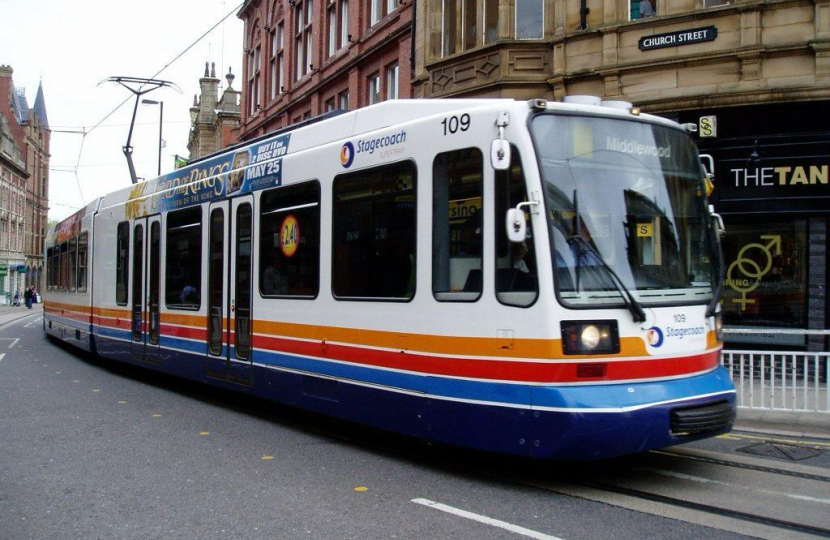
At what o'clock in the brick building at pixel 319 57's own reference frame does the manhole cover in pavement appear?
The manhole cover in pavement is roughly at 10 o'clock from the brick building.

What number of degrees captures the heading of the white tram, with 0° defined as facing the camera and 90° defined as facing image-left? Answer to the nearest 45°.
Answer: approximately 315°

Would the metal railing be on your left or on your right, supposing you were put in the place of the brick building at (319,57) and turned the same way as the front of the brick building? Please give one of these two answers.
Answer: on your left

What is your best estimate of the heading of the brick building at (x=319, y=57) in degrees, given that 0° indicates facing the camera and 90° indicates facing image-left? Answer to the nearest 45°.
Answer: approximately 45°

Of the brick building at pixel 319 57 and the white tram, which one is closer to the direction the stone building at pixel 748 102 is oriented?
the white tram

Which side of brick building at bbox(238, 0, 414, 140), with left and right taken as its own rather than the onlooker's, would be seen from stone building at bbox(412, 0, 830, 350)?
left

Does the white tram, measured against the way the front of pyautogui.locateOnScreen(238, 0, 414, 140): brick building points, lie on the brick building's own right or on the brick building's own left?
on the brick building's own left
